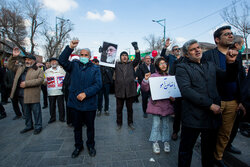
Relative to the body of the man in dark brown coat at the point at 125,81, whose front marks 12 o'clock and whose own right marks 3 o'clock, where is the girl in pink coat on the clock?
The girl in pink coat is roughly at 11 o'clock from the man in dark brown coat.

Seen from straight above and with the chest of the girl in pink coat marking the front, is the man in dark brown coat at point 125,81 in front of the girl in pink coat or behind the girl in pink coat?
behind

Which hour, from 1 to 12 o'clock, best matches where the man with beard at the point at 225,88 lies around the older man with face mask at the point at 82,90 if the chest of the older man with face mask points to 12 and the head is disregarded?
The man with beard is roughly at 10 o'clock from the older man with face mask.

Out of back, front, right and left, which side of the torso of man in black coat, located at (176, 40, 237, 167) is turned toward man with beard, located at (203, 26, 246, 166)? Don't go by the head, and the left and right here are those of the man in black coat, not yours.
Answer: left

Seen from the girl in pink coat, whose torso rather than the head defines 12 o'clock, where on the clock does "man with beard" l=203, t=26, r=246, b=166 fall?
The man with beard is roughly at 10 o'clock from the girl in pink coat.

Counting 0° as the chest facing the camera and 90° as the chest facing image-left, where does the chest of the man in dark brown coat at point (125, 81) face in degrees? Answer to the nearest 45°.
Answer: approximately 0°

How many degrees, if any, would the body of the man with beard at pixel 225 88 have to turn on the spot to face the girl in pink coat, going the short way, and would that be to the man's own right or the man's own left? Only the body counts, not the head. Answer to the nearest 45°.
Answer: approximately 135° to the man's own right

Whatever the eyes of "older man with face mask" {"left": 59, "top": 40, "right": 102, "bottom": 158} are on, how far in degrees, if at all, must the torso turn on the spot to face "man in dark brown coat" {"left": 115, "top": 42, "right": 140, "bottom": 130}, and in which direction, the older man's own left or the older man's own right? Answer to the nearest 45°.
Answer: approximately 135° to the older man's own left

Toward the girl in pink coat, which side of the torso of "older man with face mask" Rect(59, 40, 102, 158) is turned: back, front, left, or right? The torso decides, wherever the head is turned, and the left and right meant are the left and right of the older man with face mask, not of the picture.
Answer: left

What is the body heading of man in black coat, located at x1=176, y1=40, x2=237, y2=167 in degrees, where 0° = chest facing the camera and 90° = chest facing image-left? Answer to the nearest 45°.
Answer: approximately 315°

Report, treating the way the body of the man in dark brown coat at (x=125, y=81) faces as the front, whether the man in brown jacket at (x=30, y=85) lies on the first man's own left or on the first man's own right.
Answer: on the first man's own right

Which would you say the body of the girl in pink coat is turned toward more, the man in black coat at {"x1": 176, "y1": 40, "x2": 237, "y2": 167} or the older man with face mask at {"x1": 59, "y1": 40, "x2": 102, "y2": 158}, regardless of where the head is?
the man in black coat

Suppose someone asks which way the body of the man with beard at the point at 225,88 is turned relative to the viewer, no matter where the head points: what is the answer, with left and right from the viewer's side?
facing the viewer and to the right of the viewer
